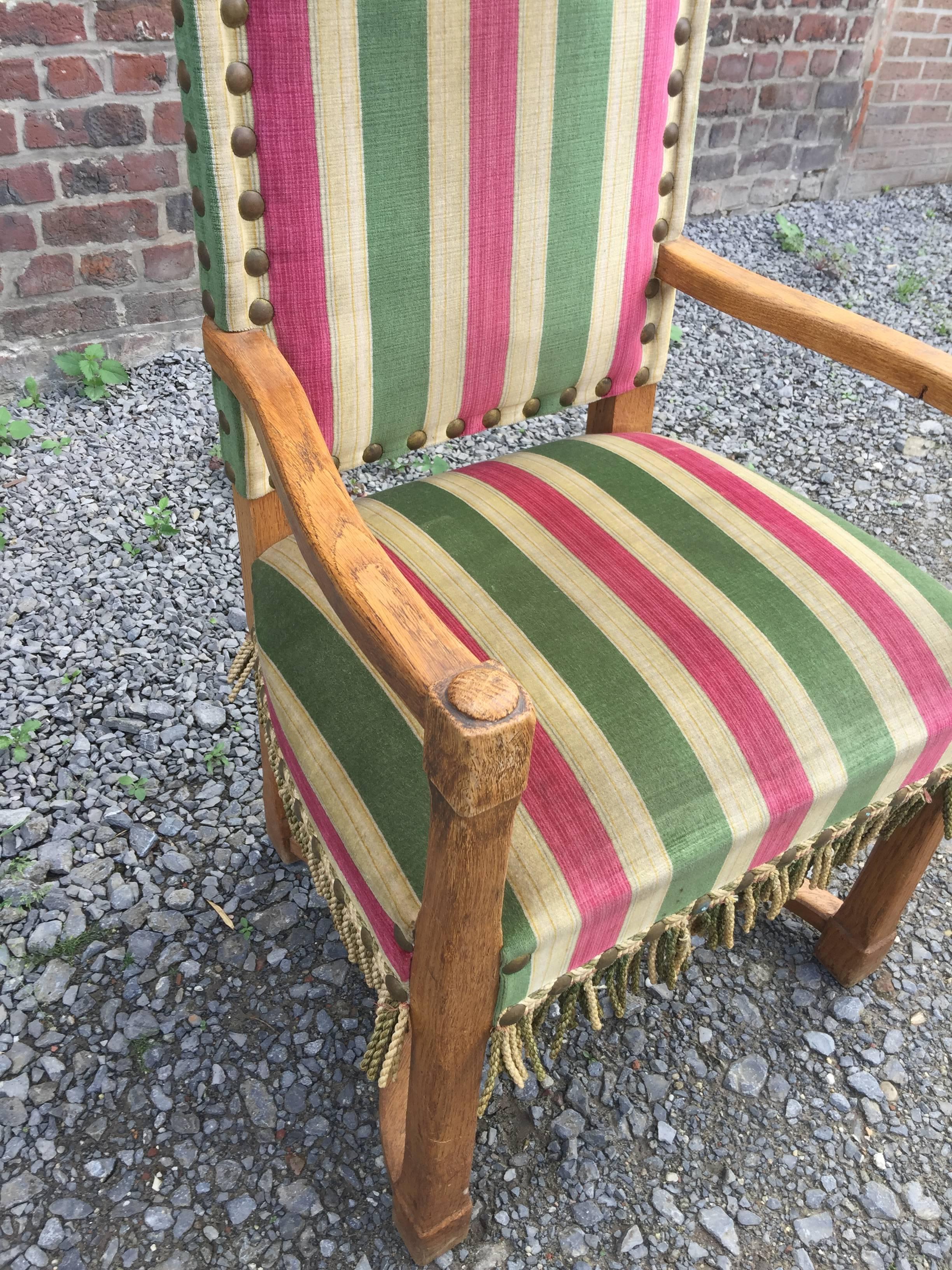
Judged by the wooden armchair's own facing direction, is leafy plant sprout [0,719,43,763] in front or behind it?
behind

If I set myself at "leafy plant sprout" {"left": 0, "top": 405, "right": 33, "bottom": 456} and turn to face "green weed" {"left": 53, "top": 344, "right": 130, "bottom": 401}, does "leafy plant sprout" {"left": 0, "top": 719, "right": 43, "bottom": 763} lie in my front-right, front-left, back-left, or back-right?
back-right

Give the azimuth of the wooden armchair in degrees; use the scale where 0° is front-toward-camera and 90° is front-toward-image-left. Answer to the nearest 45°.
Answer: approximately 315°

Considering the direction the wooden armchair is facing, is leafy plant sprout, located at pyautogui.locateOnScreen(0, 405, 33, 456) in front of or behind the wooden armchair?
behind

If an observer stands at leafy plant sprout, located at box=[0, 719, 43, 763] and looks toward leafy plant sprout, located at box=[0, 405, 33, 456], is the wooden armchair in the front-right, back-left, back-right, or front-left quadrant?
back-right

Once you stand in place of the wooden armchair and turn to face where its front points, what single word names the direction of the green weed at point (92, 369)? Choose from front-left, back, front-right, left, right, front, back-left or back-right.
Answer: back
